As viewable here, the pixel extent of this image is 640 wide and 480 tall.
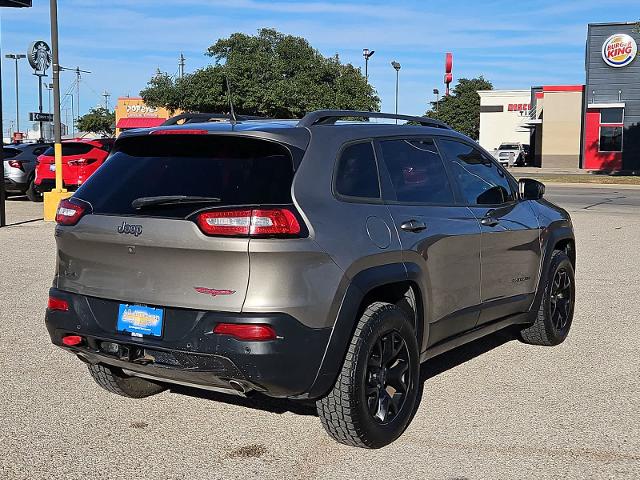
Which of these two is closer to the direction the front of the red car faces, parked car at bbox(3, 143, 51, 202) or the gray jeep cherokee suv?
the parked car

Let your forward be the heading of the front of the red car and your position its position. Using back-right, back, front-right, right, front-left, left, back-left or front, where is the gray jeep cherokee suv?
back-right

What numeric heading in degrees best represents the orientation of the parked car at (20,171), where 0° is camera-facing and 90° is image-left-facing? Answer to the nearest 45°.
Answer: approximately 225°

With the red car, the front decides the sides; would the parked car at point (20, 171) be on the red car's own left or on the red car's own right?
on the red car's own left

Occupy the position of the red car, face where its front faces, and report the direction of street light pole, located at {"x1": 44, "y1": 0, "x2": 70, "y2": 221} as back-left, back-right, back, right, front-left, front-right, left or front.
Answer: back-right

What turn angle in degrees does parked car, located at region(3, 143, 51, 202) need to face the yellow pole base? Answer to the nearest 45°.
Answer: approximately 135° to its right

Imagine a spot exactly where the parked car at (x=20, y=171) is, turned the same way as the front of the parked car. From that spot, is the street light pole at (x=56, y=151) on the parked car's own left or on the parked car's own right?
on the parked car's own right

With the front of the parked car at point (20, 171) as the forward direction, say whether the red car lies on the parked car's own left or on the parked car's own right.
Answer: on the parked car's own right

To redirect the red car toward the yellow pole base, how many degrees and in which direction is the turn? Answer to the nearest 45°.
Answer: approximately 135° to its right

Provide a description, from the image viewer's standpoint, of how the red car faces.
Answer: facing away from the viewer and to the right of the viewer

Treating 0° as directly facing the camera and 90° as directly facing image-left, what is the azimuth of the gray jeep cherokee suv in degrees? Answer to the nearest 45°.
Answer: approximately 225°

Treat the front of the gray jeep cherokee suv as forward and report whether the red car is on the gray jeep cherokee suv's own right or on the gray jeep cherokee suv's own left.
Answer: on the gray jeep cherokee suv's own left

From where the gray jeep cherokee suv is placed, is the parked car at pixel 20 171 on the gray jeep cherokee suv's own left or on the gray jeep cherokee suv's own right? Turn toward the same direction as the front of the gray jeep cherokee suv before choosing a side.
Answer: on the gray jeep cherokee suv's own left
